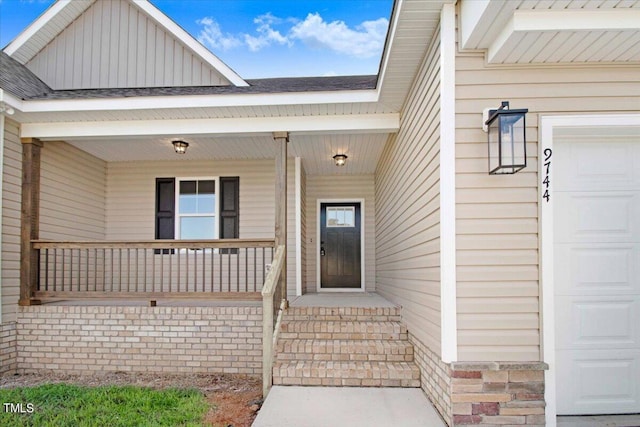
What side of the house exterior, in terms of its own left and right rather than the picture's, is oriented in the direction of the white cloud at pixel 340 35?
back

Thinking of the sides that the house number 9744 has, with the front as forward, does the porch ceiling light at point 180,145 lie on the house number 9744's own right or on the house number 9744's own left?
on the house number 9744's own right

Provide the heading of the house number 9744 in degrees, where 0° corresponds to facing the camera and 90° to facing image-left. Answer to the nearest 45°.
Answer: approximately 0°
